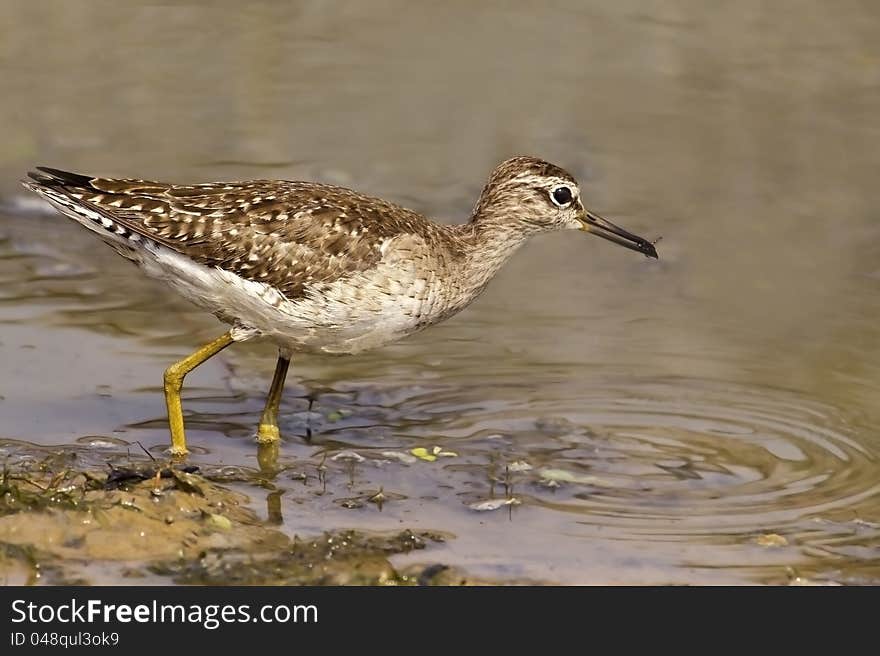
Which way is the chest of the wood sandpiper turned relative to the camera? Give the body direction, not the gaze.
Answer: to the viewer's right

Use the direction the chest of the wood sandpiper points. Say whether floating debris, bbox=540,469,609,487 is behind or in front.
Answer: in front

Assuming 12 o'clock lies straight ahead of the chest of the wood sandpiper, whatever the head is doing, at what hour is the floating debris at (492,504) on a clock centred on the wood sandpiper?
The floating debris is roughly at 1 o'clock from the wood sandpiper.
